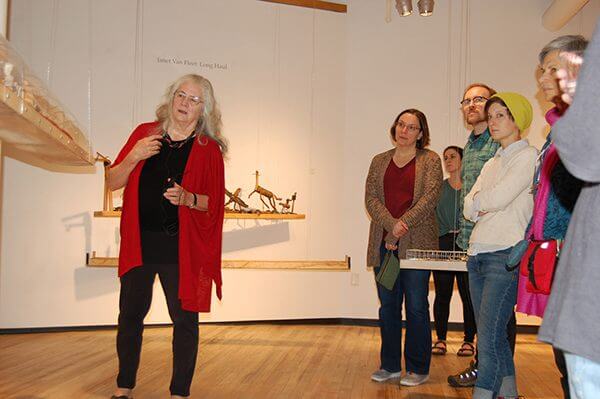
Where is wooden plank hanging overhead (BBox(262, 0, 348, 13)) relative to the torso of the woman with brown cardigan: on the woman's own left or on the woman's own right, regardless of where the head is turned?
on the woman's own right

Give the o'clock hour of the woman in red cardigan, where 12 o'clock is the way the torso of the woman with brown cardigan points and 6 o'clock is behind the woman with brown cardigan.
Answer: The woman in red cardigan is roughly at 12 o'clock from the woman with brown cardigan.

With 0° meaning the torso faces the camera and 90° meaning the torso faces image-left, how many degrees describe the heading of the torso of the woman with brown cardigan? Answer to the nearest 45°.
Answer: approximately 45°

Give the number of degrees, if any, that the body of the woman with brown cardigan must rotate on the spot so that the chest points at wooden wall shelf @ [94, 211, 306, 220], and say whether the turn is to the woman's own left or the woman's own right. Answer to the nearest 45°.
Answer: approximately 90° to the woman's own right

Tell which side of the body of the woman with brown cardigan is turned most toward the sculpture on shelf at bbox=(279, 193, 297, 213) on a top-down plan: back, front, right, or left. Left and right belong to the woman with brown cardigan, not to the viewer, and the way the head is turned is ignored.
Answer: right

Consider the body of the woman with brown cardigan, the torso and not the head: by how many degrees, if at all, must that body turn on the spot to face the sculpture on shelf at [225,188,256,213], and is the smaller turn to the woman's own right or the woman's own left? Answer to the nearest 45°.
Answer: approximately 90° to the woman's own right
